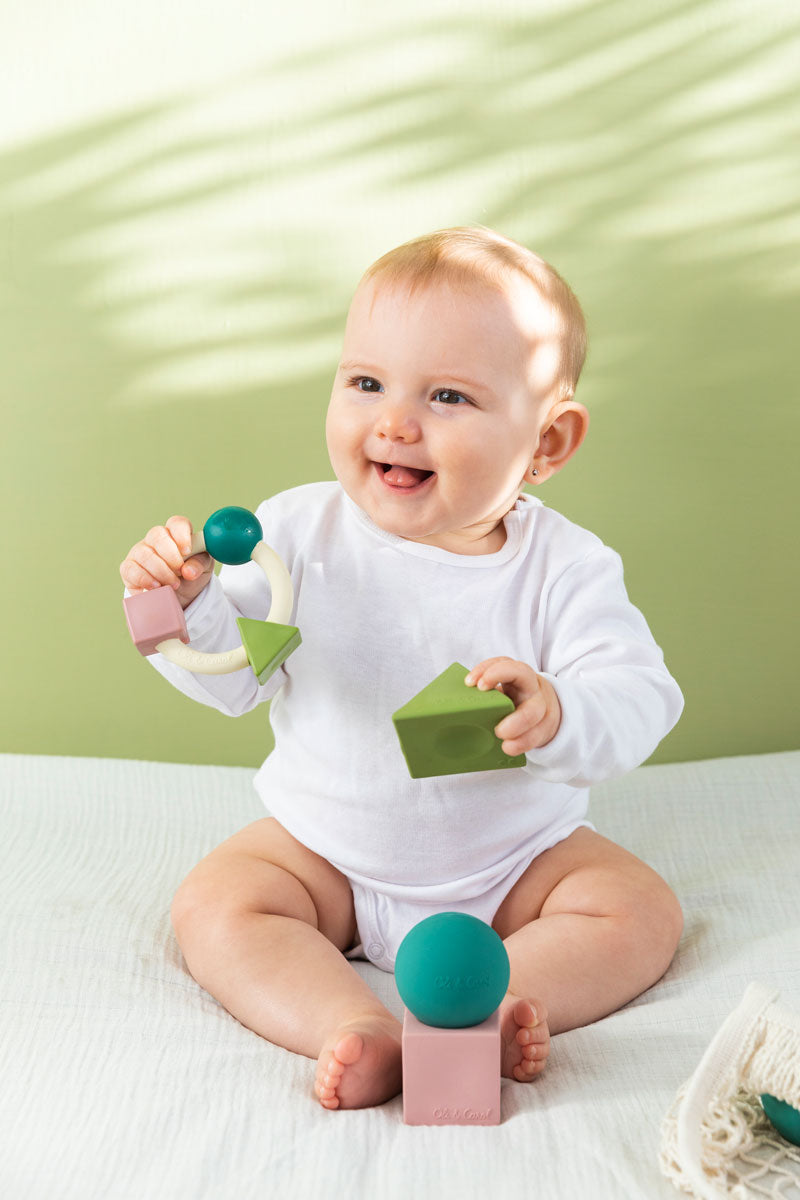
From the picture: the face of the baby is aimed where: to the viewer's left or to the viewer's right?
to the viewer's left

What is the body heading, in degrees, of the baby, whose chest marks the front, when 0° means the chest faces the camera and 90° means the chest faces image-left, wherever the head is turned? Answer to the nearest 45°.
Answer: approximately 0°
